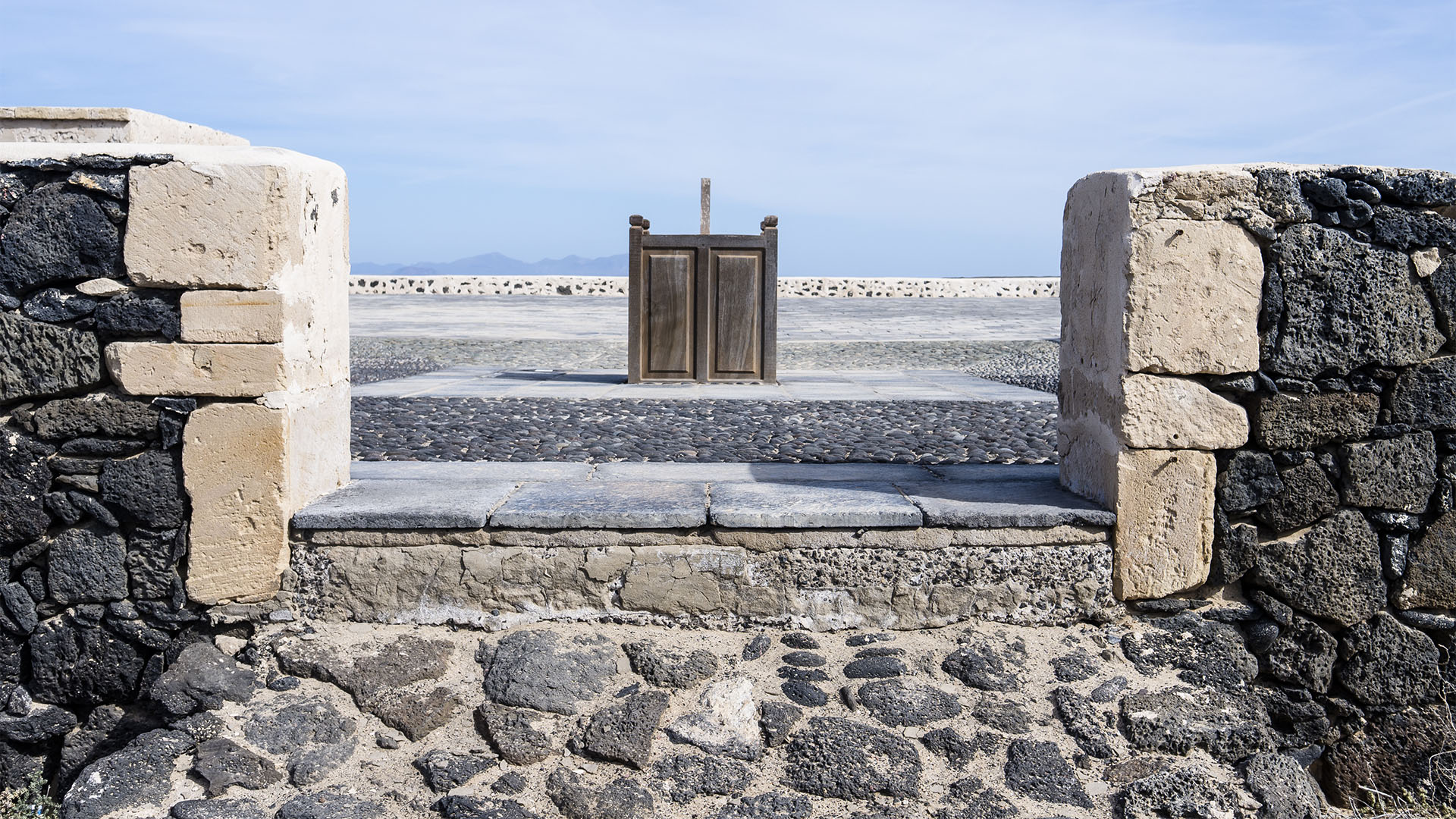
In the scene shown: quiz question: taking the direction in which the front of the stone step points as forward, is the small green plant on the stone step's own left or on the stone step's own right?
on the stone step's own right

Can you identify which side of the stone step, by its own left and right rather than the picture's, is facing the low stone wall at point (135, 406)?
right

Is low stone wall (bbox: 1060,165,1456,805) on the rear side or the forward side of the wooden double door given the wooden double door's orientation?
on the forward side

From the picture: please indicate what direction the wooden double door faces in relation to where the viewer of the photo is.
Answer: facing the viewer

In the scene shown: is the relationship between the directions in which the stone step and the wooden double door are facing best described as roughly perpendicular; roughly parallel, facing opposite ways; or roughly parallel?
roughly parallel

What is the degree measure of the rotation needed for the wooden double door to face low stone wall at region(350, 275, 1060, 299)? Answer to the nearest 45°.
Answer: approximately 180°

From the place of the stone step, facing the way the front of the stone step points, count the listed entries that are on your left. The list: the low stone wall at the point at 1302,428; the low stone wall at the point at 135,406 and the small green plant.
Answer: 1

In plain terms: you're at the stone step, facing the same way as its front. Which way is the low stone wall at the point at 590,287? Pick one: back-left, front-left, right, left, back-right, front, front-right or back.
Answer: back

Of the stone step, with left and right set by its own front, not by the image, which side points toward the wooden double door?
back

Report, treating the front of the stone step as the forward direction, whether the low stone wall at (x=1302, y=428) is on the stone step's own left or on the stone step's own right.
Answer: on the stone step's own left

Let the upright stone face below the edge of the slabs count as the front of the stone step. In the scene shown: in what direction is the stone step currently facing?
toward the camera

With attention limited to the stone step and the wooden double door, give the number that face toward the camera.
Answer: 2

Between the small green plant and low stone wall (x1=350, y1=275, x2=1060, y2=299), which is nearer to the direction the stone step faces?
the small green plant
